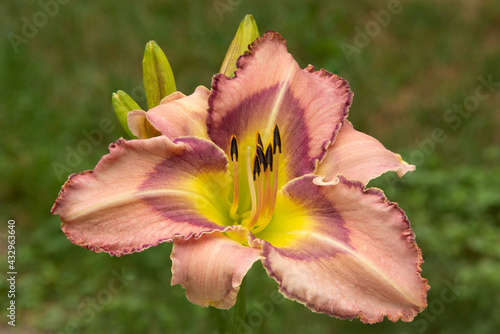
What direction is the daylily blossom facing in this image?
toward the camera
